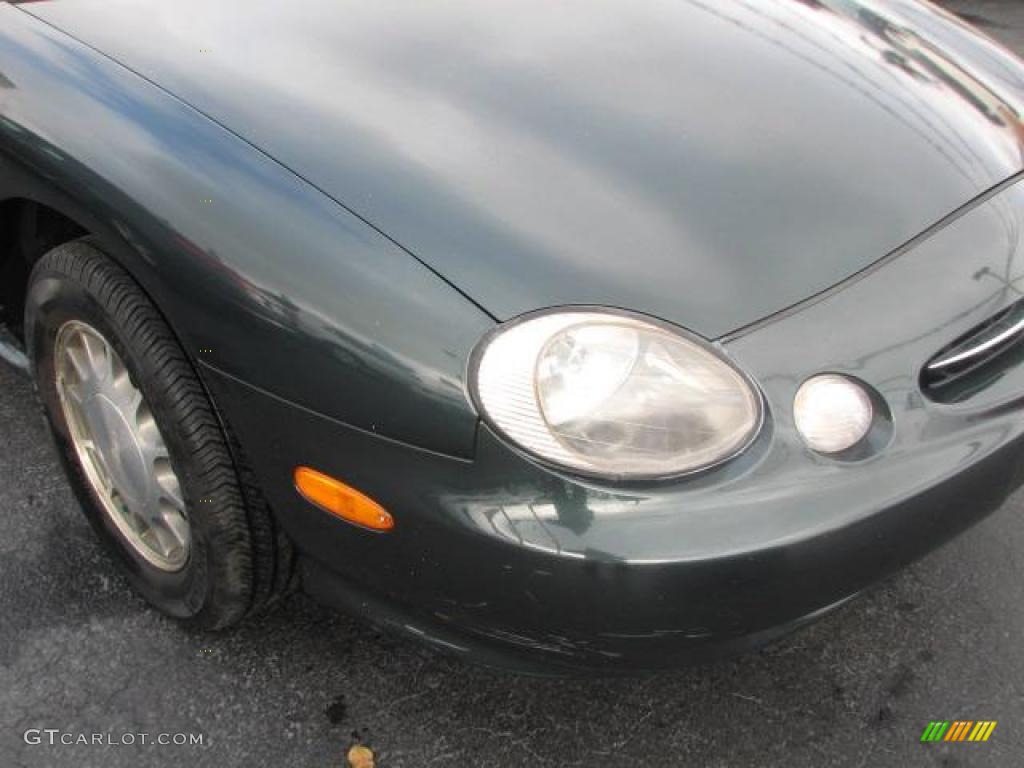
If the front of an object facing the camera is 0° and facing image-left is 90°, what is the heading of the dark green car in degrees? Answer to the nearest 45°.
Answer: approximately 315°
